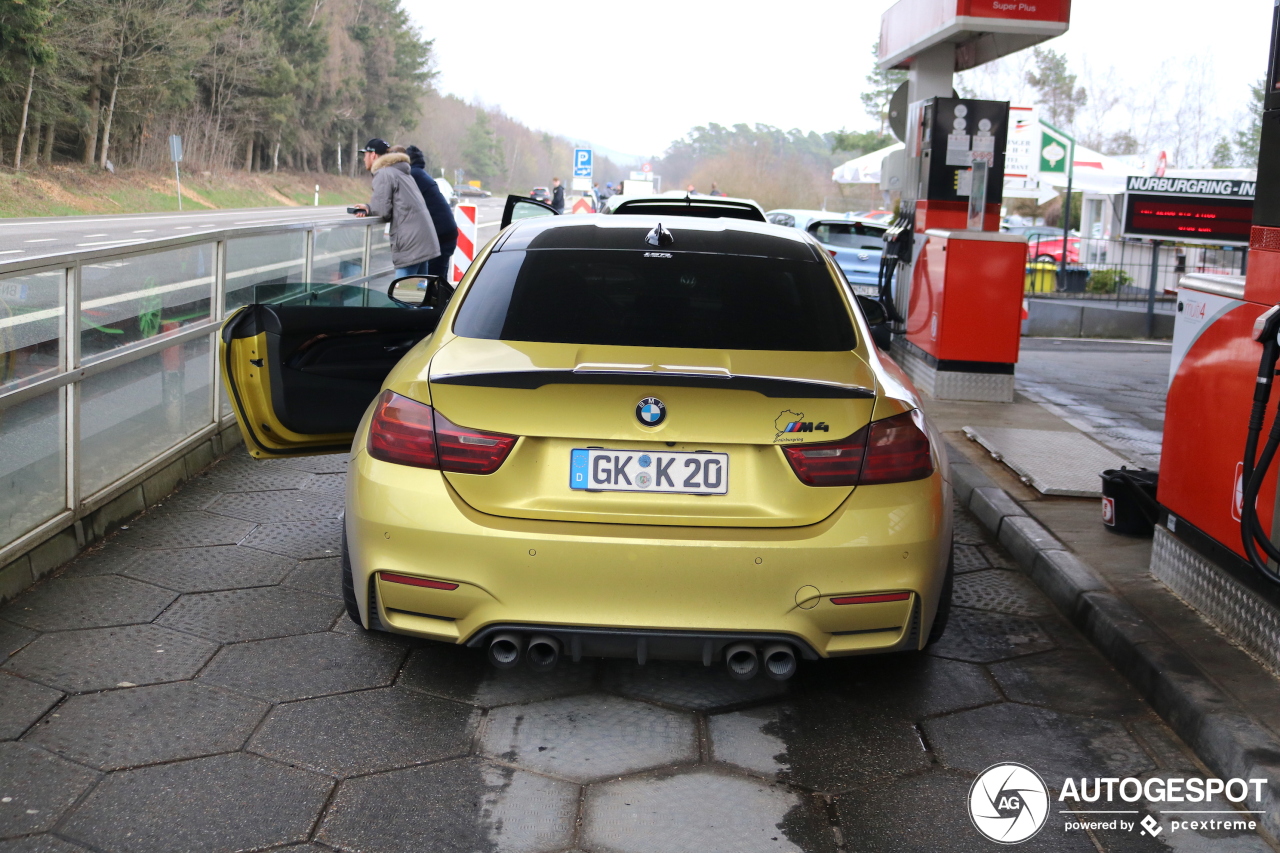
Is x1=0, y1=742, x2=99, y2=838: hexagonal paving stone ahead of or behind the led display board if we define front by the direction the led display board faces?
ahead

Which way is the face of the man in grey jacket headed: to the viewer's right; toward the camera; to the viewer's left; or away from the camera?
to the viewer's left

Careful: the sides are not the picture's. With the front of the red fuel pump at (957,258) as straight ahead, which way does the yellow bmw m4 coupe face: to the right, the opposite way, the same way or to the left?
to the right

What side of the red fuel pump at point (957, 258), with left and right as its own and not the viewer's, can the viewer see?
left

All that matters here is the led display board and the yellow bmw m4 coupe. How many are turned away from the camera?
1

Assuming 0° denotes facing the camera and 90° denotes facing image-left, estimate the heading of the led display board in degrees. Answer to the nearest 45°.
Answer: approximately 0°

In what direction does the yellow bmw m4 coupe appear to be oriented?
away from the camera

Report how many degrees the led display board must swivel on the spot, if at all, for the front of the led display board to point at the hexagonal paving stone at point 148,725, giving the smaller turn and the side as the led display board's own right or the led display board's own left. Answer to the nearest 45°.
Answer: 0° — it already faces it

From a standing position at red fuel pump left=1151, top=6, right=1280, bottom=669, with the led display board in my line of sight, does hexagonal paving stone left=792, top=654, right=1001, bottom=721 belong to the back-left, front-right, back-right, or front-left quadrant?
back-left

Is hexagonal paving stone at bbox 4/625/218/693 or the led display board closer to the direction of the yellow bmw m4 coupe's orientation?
the led display board

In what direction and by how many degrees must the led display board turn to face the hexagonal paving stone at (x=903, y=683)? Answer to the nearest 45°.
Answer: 0° — it already faces it

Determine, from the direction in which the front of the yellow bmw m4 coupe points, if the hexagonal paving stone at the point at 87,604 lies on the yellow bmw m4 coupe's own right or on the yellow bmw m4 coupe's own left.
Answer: on the yellow bmw m4 coupe's own left
